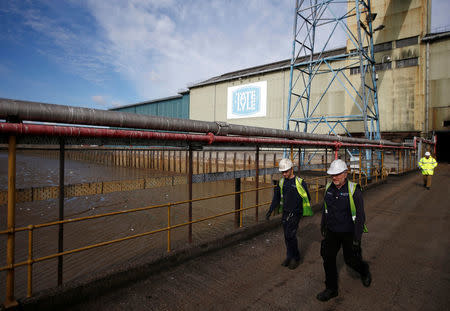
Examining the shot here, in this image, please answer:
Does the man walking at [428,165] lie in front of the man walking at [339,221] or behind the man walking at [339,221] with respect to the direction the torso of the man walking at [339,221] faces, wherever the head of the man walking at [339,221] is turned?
behind

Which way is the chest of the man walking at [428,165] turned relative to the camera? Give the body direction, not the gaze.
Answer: toward the camera

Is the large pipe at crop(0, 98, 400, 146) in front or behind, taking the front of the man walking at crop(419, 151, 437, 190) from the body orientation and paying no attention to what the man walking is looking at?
in front

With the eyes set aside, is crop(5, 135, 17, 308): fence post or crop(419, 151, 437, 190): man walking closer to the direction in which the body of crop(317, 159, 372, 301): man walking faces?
the fence post

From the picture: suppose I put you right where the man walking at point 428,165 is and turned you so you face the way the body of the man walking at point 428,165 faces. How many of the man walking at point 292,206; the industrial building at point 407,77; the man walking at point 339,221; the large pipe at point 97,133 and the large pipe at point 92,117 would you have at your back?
1

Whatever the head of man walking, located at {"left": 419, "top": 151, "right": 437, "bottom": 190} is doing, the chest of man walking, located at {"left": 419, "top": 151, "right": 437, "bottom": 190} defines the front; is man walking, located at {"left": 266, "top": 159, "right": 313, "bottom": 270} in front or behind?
in front

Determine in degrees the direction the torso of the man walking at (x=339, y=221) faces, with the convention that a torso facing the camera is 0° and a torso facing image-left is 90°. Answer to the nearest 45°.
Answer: approximately 45°

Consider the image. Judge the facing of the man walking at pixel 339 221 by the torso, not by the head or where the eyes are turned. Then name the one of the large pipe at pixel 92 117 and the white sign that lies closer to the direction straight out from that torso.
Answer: the large pipe

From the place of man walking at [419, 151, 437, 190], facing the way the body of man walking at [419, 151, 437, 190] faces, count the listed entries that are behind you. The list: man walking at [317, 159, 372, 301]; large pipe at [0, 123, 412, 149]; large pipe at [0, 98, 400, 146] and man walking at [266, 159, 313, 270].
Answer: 0

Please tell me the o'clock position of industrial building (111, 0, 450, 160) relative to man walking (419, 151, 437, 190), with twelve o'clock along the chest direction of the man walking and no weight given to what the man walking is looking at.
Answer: The industrial building is roughly at 6 o'clock from the man walking.

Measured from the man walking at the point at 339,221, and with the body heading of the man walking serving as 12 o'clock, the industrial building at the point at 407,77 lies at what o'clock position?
The industrial building is roughly at 5 o'clock from the man walking.

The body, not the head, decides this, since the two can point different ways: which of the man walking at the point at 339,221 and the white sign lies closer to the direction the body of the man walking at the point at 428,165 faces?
the man walking

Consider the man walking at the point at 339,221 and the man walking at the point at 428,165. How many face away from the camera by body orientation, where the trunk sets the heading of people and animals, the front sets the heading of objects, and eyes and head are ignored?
0

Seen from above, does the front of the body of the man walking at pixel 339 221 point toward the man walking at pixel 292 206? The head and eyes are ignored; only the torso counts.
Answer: no

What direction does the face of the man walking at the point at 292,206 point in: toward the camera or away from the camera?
toward the camera
